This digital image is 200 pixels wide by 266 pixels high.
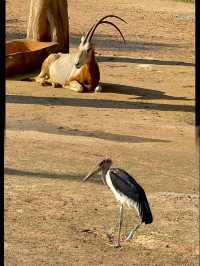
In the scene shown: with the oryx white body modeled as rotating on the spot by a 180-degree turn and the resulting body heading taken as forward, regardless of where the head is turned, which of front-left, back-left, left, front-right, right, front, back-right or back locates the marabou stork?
back-left

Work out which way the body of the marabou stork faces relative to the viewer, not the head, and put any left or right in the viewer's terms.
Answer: facing to the left of the viewer

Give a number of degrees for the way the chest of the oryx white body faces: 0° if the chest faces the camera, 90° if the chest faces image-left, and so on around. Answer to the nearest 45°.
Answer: approximately 315°
